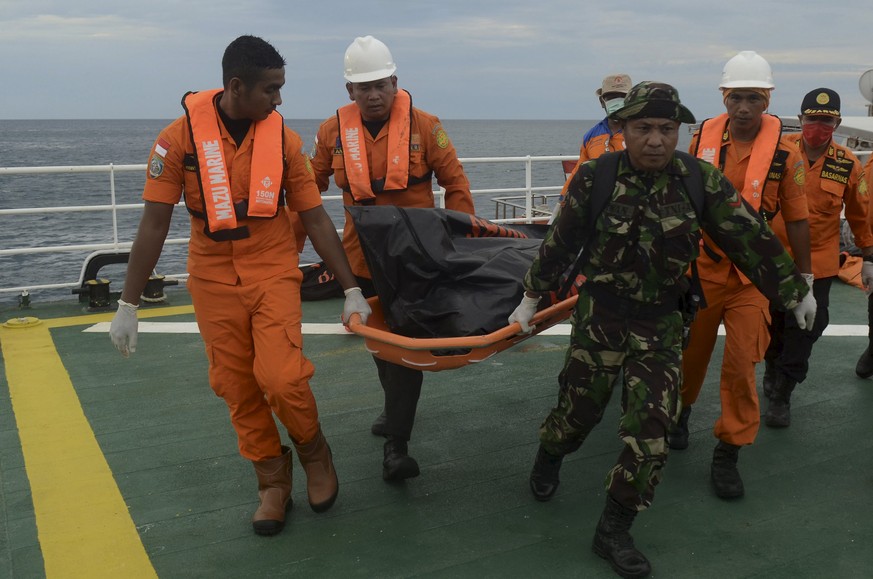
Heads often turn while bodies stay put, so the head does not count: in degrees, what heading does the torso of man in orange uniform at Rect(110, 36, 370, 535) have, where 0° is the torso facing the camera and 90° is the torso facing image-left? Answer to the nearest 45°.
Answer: approximately 0°

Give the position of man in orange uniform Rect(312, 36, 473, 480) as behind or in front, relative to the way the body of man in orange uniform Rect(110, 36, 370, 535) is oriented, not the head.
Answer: behind

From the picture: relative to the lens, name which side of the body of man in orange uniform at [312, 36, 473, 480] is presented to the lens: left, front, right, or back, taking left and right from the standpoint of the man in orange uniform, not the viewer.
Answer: front

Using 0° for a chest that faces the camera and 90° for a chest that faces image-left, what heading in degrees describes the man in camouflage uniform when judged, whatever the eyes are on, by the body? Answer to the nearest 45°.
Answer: approximately 0°

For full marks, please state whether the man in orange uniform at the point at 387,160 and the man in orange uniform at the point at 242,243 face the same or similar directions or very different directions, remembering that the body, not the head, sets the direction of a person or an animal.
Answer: same or similar directions

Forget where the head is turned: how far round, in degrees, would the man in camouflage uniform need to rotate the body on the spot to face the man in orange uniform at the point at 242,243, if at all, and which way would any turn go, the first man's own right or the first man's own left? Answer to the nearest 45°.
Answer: approximately 90° to the first man's own right

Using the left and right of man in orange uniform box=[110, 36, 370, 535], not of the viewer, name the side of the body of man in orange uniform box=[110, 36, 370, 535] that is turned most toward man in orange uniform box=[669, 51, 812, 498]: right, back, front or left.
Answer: left

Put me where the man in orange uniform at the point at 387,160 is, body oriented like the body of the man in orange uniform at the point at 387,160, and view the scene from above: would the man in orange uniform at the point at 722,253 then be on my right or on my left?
on my left

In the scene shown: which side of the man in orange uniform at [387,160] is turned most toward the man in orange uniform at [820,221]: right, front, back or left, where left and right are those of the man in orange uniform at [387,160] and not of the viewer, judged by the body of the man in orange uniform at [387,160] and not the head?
left

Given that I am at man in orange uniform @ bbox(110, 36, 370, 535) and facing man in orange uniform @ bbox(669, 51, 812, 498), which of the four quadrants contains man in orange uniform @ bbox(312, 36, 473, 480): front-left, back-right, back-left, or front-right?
front-left

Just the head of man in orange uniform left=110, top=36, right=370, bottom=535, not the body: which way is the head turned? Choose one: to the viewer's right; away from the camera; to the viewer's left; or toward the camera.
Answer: to the viewer's right

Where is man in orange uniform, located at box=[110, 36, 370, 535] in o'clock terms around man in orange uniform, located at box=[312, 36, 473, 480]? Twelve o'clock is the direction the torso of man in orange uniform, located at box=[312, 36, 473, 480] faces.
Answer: man in orange uniform, located at box=[110, 36, 370, 535] is roughly at 1 o'clock from man in orange uniform, located at box=[312, 36, 473, 480].
